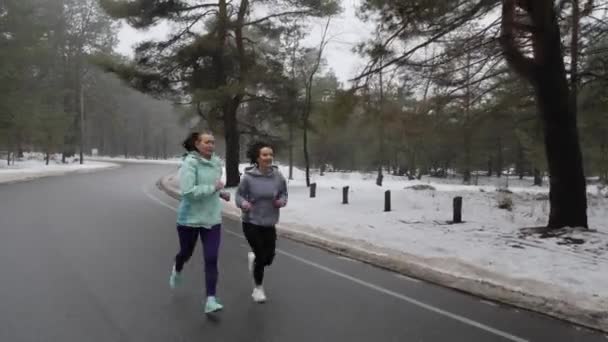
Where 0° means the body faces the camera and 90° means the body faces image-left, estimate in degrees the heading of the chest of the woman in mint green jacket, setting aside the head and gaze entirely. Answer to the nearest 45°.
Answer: approximately 315°

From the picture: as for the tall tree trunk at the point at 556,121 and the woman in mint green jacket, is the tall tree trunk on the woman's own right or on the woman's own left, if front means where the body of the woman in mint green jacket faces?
on the woman's own left

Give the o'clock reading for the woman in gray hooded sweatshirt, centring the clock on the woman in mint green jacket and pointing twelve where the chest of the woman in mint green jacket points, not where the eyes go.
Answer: The woman in gray hooded sweatshirt is roughly at 10 o'clock from the woman in mint green jacket.
